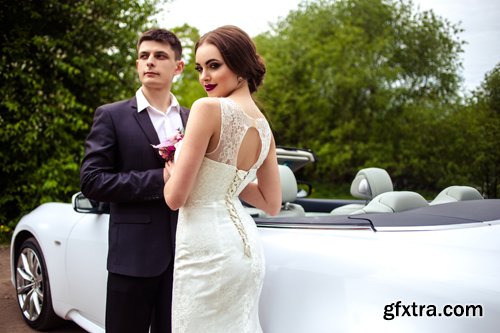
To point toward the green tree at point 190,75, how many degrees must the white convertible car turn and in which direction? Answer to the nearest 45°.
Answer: approximately 45° to its right

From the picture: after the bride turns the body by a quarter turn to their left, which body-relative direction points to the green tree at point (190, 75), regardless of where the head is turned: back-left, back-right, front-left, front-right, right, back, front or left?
back-right

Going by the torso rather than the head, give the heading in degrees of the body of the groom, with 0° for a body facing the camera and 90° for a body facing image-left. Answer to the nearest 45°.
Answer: approximately 315°

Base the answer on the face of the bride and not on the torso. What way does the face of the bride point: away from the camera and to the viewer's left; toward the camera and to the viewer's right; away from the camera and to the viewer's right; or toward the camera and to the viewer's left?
toward the camera and to the viewer's left

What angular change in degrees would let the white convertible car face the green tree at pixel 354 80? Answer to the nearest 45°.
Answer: approximately 45° to its right

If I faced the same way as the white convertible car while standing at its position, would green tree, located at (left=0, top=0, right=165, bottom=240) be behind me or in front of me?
in front

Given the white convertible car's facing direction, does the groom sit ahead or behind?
ahead

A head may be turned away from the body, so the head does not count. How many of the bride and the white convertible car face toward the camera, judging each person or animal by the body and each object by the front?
0

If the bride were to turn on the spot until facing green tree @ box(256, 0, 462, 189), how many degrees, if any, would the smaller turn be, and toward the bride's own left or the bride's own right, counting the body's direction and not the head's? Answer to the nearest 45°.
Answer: approximately 45° to the bride's own right

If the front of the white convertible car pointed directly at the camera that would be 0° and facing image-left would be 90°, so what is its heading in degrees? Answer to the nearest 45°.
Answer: approximately 135°

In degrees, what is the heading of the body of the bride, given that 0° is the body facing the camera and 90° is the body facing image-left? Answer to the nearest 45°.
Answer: approximately 135°
